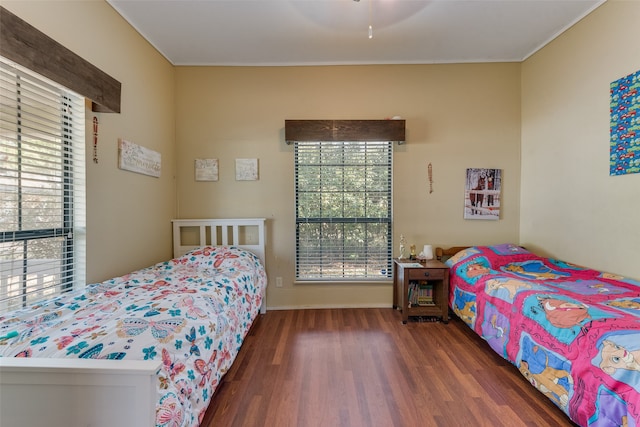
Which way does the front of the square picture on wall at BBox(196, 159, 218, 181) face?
toward the camera

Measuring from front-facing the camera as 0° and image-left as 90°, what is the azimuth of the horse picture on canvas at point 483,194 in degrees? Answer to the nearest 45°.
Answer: approximately 0°

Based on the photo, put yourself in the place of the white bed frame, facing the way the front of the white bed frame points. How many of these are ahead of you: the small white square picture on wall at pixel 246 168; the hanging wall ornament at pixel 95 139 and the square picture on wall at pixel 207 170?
0

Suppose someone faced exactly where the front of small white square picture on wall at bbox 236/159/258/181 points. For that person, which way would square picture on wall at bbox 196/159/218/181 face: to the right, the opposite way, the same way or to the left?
the same way

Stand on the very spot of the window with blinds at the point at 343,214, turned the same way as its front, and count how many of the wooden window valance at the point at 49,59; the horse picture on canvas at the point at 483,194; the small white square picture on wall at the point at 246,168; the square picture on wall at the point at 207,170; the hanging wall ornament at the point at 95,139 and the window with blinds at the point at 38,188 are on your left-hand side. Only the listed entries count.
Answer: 1

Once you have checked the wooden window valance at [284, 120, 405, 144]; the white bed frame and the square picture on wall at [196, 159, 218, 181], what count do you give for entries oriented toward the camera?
3

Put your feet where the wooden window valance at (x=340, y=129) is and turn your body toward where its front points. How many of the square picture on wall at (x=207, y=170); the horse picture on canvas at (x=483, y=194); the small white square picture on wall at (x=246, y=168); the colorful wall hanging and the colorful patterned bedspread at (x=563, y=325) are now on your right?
2

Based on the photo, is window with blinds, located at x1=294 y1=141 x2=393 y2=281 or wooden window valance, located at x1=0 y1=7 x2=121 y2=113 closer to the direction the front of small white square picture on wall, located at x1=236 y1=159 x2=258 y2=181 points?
the wooden window valance

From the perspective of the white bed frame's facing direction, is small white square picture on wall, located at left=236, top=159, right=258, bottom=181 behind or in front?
behind

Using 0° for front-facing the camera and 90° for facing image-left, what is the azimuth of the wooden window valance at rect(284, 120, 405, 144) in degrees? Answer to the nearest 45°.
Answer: approximately 0°

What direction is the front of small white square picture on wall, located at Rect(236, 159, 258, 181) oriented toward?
toward the camera

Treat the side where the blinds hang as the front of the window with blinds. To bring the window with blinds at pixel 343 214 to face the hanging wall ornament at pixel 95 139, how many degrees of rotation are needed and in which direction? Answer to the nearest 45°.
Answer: approximately 45° to its right

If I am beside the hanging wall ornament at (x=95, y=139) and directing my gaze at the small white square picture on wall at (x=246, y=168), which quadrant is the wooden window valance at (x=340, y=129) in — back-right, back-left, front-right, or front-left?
front-right

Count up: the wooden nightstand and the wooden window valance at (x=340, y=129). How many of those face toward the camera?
2
